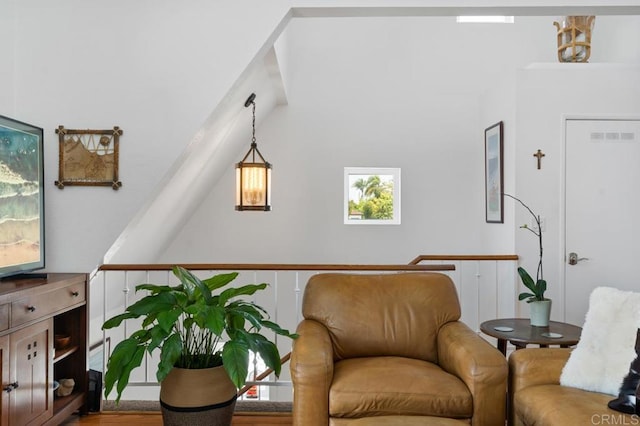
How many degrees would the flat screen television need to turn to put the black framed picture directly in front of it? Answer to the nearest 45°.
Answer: approximately 45° to its left

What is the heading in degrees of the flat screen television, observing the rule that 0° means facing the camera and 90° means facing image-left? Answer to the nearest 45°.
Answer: approximately 315°

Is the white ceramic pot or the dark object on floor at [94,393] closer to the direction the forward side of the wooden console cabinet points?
the white ceramic pot

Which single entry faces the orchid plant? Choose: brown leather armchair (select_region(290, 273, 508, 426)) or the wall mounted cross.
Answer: the wall mounted cross

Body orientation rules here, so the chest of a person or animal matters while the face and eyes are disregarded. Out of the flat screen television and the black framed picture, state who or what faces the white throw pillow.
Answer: the flat screen television

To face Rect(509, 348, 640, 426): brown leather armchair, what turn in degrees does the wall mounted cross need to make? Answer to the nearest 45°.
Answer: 0° — it already faces it

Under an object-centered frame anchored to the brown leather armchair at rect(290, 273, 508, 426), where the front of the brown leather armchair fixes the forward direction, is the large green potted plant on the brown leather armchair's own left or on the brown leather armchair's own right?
on the brown leather armchair's own right
